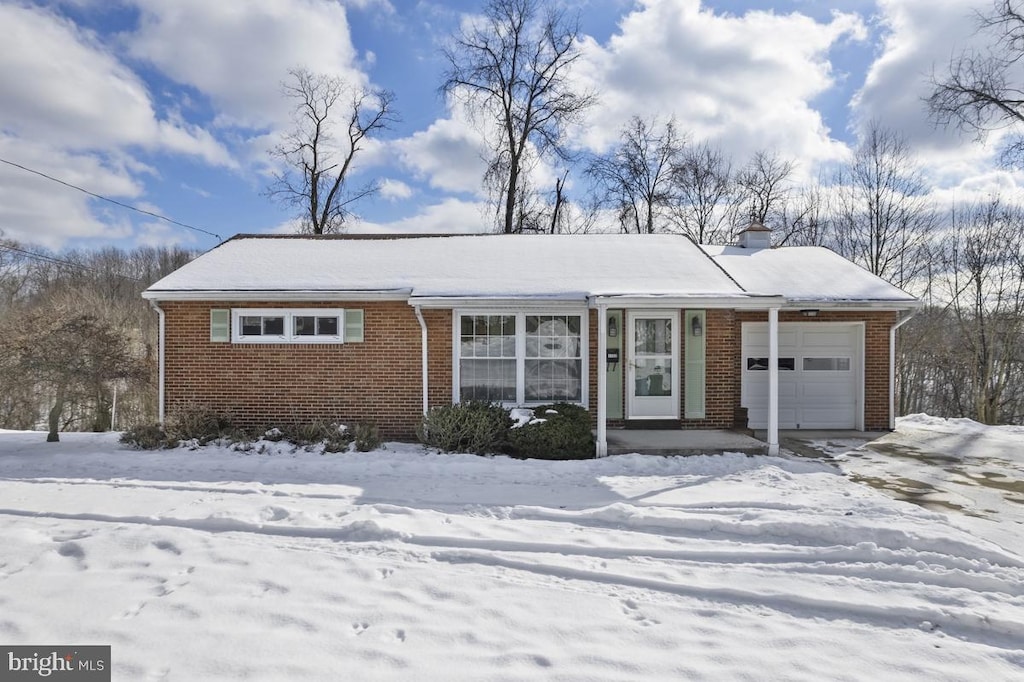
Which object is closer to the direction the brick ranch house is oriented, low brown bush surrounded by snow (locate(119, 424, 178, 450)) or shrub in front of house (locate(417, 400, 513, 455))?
the shrub in front of house

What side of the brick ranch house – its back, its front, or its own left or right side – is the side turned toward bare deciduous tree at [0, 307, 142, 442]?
right

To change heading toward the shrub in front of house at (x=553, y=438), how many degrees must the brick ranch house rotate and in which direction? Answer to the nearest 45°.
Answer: approximately 45° to its left

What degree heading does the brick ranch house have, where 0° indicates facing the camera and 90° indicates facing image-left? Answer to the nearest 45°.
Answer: approximately 0°

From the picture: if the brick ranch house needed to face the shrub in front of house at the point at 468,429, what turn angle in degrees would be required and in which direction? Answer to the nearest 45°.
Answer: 0° — it already faces it

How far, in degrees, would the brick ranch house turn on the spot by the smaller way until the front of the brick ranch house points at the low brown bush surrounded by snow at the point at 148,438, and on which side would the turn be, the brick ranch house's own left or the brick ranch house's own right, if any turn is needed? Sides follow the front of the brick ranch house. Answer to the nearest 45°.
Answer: approximately 90° to the brick ranch house's own right
